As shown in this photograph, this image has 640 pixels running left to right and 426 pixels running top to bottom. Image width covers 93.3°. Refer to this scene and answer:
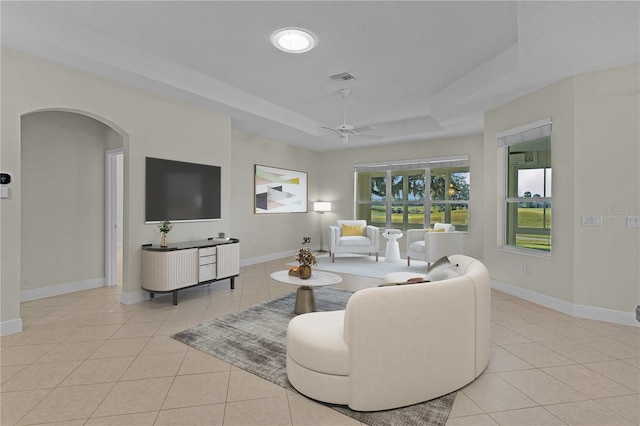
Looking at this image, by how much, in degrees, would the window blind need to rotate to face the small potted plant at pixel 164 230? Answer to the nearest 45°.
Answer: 0° — it already faces it

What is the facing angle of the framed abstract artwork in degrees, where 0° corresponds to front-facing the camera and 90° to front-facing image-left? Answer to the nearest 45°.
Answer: approximately 315°

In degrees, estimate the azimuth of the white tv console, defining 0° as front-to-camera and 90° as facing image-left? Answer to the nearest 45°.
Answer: approximately 315°

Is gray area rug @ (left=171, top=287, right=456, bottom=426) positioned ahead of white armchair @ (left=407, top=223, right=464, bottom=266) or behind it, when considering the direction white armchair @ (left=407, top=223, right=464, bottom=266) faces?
ahead

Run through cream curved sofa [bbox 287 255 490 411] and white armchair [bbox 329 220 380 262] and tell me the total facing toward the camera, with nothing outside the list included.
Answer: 1

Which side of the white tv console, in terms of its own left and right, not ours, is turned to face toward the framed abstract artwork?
left

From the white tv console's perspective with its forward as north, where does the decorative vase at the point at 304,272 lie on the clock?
The decorative vase is roughly at 12 o'clock from the white tv console.

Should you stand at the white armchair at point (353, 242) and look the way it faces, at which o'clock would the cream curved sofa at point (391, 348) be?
the cream curved sofa at point (391, 348) is roughly at 12 o'clock from the white armchair at point (353, 242).

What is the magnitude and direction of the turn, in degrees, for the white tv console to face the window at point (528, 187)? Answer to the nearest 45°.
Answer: approximately 45° to its left

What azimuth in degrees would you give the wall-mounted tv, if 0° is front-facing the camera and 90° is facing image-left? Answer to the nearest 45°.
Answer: approximately 315°
